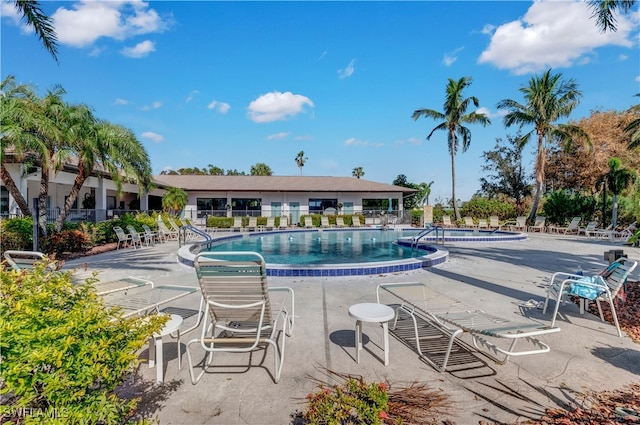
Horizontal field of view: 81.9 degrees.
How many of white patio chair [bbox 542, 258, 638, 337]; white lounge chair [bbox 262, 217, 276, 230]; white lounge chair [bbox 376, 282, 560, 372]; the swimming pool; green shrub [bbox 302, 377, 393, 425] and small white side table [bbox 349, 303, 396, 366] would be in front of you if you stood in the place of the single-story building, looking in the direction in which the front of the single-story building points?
6

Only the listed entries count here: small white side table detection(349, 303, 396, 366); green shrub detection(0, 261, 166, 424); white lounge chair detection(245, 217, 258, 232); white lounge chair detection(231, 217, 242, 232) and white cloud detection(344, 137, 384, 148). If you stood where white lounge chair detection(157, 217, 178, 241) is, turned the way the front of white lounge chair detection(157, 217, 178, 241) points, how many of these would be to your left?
3

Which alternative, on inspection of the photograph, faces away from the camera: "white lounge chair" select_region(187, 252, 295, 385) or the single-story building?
the white lounge chair

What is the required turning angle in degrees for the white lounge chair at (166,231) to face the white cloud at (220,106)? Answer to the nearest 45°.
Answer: approximately 135° to its left

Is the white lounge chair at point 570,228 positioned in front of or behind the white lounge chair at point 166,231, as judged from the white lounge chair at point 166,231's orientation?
in front

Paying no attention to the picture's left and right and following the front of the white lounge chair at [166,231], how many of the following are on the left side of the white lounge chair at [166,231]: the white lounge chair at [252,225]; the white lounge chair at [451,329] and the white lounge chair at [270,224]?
2

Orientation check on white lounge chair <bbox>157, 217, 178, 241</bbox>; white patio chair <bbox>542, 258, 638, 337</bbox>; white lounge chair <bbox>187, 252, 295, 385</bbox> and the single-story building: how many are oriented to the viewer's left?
1

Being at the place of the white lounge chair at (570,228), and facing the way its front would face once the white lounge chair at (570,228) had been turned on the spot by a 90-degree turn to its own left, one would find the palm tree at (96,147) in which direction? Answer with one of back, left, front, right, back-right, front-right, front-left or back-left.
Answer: front-right

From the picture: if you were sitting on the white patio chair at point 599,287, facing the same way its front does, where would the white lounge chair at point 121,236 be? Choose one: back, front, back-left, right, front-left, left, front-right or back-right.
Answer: front

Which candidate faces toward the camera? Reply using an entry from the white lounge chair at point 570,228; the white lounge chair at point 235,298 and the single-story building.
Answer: the single-story building

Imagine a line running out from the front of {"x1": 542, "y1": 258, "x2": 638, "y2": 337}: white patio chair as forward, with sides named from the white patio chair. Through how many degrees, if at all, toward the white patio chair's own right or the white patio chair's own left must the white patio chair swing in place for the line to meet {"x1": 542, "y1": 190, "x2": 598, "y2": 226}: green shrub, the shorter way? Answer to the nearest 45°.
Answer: approximately 90° to the white patio chair's own right

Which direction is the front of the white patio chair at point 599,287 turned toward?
to the viewer's left

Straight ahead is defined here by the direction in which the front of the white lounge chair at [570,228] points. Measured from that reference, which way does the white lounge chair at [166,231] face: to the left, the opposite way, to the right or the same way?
the opposite way

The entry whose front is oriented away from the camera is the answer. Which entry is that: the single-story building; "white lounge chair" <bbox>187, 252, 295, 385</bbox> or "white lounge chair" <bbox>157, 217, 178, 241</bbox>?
"white lounge chair" <bbox>187, 252, 295, 385</bbox>

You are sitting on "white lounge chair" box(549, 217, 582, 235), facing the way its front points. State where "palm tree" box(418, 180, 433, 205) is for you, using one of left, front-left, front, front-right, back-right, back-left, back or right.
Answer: front-right

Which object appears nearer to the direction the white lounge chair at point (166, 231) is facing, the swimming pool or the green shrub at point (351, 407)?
the swimming pool

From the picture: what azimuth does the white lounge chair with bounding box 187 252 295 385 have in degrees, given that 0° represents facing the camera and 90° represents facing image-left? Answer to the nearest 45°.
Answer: approximately 180°

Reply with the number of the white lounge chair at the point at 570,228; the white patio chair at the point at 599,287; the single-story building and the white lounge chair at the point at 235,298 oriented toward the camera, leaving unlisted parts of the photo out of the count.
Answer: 1

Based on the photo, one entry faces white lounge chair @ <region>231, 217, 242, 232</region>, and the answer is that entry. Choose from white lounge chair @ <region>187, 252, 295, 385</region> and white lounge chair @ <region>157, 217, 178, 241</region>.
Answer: white lounge chair @ <region>187, 252, 295, 385</region>
